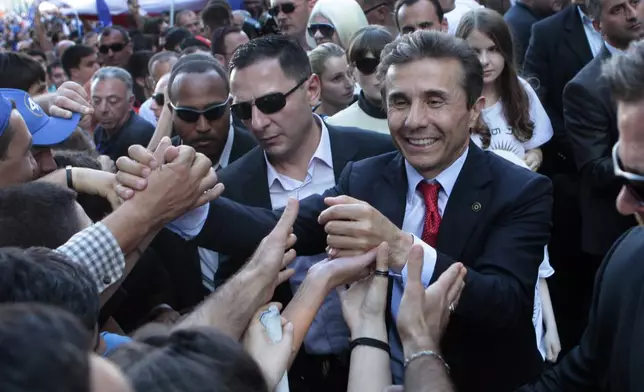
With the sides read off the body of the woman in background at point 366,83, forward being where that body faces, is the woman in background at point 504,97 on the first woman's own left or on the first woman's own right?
on the first woman's own left

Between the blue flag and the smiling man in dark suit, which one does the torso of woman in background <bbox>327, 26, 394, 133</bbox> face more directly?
the smiling man in dark suit

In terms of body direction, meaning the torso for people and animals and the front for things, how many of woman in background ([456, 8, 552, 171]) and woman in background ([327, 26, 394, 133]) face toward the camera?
2

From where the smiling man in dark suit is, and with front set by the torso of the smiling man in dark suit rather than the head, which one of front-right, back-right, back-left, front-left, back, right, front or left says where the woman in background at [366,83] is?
back-right

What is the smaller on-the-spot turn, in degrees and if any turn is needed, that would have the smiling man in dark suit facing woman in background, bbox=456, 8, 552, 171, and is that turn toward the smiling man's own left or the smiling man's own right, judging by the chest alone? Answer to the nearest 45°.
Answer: approximately 135° to the smiling man's own right

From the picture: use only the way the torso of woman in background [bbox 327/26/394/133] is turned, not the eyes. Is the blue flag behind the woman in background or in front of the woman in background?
behind

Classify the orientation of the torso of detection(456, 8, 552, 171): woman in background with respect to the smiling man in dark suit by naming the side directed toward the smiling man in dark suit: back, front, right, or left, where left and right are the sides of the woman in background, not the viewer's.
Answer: front

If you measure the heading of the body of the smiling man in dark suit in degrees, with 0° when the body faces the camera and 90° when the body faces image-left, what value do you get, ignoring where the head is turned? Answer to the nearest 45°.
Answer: approximately 45°

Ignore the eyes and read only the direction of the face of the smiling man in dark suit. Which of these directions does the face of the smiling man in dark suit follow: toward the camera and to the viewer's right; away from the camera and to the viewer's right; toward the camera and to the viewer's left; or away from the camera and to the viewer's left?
toward the camera and to the viewer's left

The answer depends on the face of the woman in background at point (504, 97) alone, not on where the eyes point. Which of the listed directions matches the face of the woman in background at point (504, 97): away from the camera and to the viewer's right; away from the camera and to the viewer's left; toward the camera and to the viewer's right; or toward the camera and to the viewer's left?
toward the camera and to the viewer's left

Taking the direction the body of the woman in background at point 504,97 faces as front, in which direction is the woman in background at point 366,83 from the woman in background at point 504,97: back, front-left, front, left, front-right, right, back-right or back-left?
right

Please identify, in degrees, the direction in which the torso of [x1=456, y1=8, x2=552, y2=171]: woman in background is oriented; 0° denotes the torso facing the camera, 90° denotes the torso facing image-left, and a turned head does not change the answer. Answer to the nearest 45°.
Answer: approximately 0°

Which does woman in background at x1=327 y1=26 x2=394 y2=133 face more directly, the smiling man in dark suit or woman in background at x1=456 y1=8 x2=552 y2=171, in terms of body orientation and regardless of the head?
the smiling man in dark suit

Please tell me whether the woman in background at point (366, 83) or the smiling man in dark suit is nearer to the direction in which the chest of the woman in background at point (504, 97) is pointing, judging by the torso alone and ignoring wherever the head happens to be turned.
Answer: the smiling man in dark suit
